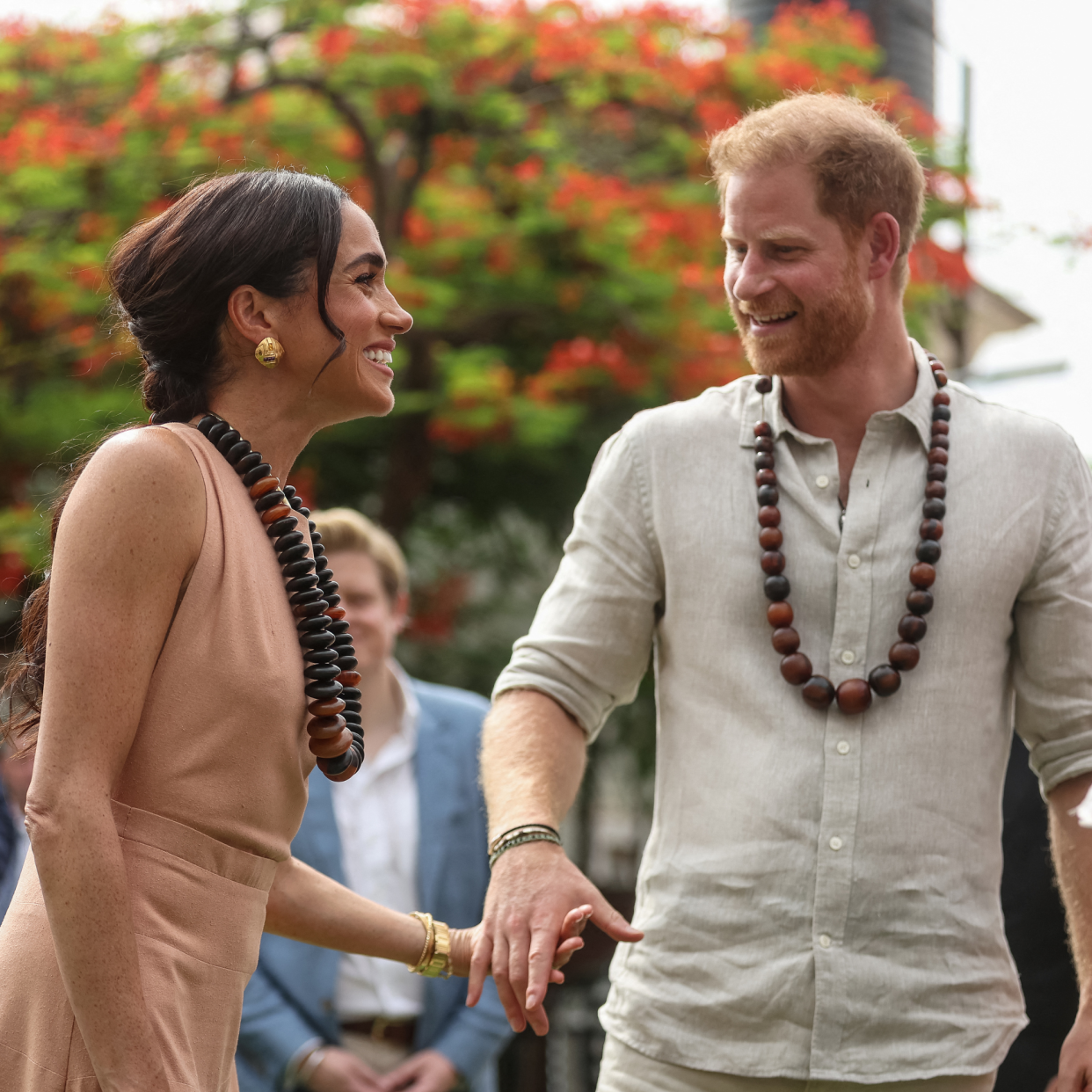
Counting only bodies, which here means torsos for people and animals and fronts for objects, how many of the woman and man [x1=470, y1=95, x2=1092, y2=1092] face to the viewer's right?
1

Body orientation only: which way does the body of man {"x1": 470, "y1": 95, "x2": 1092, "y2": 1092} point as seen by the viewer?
toward the camera

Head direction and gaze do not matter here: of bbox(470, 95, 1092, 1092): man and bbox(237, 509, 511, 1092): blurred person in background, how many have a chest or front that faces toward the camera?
2

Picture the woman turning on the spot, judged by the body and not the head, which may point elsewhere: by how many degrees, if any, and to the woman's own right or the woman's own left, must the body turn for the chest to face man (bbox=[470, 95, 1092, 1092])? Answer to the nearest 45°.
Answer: approximately 45° to the woman's own left

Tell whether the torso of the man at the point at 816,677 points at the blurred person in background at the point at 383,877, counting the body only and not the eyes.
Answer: no

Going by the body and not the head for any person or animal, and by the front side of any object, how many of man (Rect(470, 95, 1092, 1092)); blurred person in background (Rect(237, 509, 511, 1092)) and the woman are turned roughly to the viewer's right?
1

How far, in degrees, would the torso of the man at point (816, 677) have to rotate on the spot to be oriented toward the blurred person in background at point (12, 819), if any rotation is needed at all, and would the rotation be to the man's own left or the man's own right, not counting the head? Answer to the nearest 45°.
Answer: approximately 135° to the man's own right

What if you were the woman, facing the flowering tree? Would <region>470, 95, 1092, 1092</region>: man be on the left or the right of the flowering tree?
right

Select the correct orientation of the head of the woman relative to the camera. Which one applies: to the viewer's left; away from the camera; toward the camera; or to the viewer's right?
to the viewer's right

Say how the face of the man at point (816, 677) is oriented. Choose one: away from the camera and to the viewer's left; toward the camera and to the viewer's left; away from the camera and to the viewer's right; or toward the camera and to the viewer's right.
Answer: toward the camera and to the viewer's left

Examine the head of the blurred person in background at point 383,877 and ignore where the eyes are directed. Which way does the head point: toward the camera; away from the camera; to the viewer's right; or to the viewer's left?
toward the camera

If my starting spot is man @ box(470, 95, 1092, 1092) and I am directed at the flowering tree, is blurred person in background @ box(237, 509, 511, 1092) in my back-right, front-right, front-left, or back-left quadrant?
front-left

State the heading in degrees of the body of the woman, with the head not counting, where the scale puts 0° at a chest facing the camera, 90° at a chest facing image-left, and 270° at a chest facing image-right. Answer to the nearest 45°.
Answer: approximately 270°

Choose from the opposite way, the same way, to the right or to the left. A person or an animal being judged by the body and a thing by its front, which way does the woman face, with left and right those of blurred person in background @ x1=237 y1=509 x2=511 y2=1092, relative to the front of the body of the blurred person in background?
to the left
